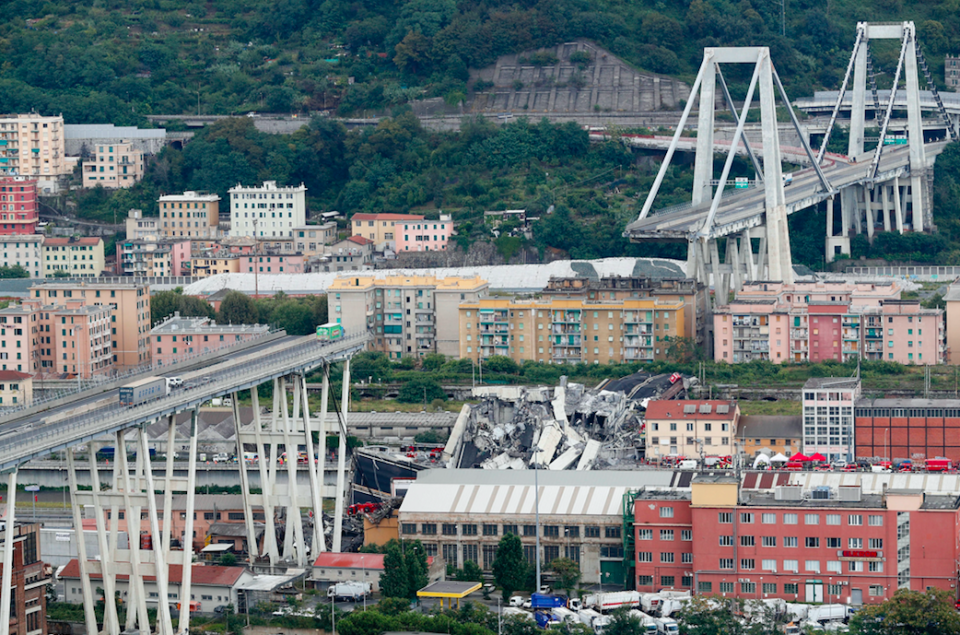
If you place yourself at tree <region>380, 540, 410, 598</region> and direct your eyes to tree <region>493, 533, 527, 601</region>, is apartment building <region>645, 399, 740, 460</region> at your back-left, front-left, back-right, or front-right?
front-left

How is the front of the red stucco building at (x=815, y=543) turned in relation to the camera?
facing the viewer

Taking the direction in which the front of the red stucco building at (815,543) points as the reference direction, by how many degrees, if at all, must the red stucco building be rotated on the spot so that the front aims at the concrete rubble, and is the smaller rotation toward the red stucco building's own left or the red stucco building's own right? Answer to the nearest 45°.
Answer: approximately 135° to the red stucco building's own right

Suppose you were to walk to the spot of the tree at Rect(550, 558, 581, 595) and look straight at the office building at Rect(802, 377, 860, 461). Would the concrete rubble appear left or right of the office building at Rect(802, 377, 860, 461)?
left

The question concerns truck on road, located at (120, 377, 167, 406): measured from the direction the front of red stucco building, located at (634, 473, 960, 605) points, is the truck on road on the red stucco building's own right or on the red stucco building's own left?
on the red stucco building's own right

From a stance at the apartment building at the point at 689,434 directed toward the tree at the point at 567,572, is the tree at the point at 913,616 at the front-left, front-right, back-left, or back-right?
front-left

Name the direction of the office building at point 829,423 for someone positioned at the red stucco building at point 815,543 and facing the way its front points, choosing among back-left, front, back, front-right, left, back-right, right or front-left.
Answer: back

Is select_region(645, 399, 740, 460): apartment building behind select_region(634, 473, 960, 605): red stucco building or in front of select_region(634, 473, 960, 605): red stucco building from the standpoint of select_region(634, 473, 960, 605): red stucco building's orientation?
behind

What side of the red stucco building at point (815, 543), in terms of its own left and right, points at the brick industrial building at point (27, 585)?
right

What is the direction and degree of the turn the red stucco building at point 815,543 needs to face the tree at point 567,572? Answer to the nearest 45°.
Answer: approximately 90° to its right

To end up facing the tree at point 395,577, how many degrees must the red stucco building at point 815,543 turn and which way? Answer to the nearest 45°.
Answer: approximately 90° to its right
